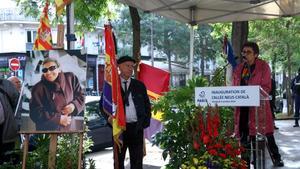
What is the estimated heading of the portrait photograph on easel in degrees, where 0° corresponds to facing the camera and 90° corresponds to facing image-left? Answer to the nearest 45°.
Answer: approximately 0°

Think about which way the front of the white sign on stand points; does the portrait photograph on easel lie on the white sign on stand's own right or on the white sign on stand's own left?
on the white sign on stand's own right

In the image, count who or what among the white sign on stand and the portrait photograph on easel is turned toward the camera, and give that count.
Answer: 2

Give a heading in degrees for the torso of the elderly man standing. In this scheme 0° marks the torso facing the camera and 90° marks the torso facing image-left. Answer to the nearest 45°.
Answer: approximately 0°

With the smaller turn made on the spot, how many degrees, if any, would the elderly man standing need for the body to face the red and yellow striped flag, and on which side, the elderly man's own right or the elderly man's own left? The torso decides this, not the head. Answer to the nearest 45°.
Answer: approximately 135° to the elderly man's own right

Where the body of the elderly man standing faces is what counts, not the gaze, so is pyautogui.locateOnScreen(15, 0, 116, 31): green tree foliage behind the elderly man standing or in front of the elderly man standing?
behind

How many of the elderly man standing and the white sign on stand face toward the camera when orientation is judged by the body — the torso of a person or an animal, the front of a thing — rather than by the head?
2

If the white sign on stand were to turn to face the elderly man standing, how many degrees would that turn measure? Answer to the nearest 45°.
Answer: approximately 90° to its right
